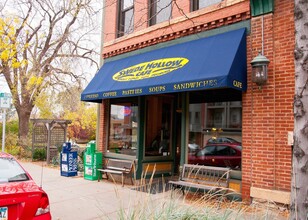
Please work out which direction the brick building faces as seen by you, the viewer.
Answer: facing the viewer and to the left of the viewer

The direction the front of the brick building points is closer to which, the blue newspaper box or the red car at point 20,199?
the red car

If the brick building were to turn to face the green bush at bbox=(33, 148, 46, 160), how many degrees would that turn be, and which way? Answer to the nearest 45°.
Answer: approximately 90° to its right

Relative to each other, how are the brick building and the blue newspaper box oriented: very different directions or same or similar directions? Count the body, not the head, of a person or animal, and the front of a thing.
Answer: same or similar directions

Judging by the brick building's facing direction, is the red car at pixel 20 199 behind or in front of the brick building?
in front

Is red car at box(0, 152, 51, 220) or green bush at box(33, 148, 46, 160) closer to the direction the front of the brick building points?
the red car

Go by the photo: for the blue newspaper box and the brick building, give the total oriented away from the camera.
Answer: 0

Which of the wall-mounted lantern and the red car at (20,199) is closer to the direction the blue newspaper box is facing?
the red car

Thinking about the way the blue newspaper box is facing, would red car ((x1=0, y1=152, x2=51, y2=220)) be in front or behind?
in front

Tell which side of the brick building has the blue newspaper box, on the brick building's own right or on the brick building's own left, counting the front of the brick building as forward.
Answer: on the brick building's own right

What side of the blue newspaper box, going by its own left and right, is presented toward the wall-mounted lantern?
left
